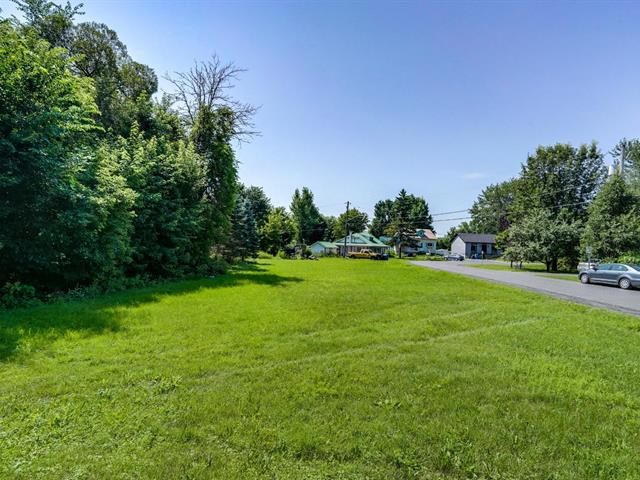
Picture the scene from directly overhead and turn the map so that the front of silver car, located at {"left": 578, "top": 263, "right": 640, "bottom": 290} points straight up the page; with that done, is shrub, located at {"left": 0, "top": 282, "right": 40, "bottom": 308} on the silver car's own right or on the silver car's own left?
on the silver car's own left

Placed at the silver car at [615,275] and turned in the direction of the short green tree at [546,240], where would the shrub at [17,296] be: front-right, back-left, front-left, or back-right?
back-left

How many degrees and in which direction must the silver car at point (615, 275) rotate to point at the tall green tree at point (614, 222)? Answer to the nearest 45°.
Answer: approximately 45° to its right

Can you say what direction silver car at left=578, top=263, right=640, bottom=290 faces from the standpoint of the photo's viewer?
facing away from the viewer and to the left of the viewer

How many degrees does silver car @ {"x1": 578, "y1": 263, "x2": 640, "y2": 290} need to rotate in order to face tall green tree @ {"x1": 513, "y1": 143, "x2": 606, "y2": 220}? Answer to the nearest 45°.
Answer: approximately 45° to its right

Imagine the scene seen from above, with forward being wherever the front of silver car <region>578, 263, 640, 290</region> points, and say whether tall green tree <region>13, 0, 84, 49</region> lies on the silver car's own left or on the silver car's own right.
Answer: on the silver car's own left

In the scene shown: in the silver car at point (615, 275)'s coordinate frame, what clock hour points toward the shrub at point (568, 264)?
The shrub is roughly at 1 o'clock from the silver car.
